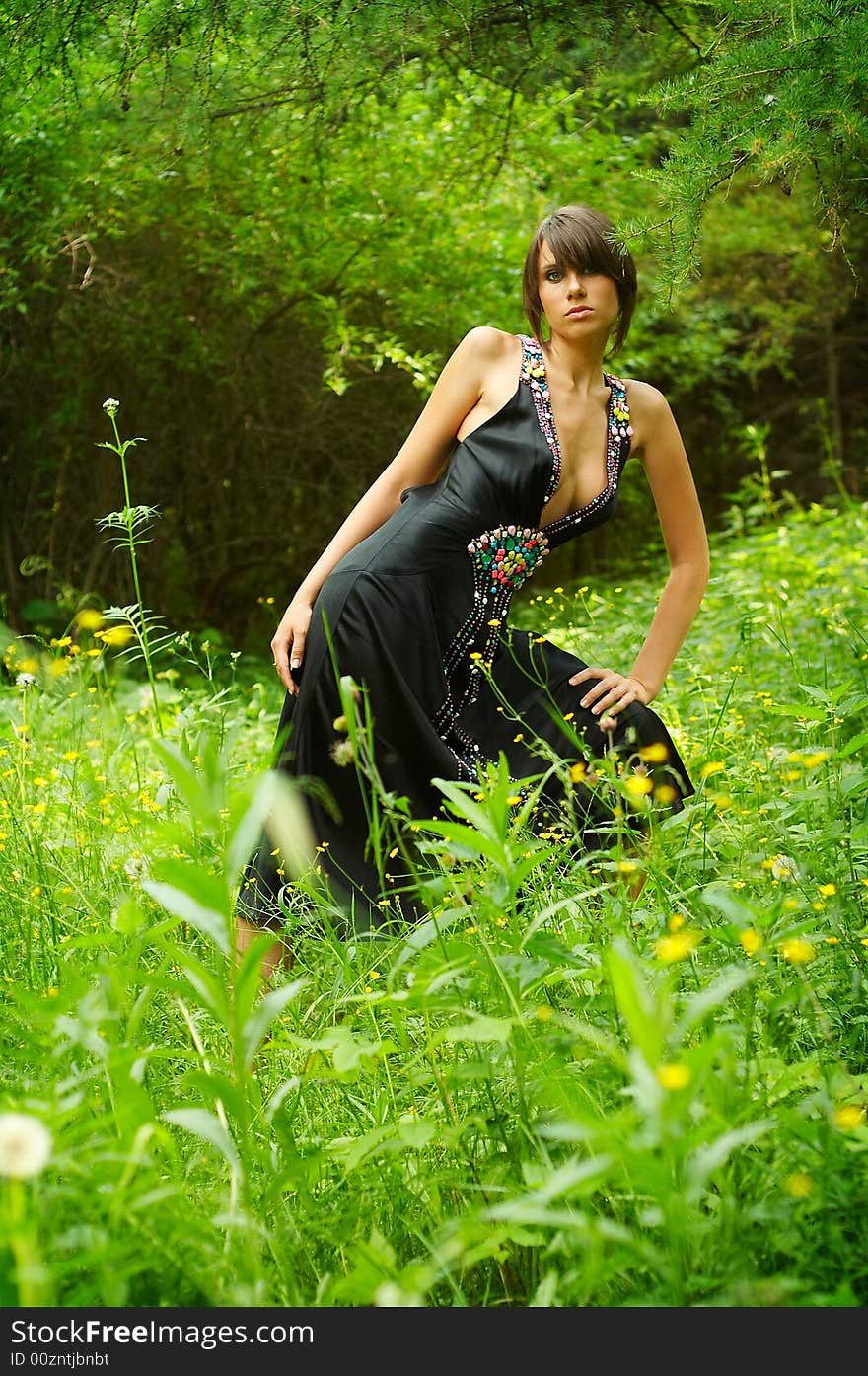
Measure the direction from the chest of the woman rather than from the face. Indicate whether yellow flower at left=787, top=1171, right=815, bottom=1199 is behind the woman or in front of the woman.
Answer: in front

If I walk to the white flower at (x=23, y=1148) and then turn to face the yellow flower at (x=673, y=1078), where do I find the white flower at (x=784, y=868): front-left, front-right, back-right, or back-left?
front-left

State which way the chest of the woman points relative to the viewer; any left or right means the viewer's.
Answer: facing the viewer and to the right of the viewer

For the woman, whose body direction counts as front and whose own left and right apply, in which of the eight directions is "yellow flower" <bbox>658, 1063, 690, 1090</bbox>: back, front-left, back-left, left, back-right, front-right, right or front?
front-right

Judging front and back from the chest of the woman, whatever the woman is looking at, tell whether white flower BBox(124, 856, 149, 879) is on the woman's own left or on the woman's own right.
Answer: on the woman's own right

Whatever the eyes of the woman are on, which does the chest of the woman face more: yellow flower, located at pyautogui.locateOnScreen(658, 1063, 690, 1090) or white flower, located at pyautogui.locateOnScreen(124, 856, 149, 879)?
the yellow flower

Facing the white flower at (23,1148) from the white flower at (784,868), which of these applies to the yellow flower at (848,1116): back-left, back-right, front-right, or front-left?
front-left
